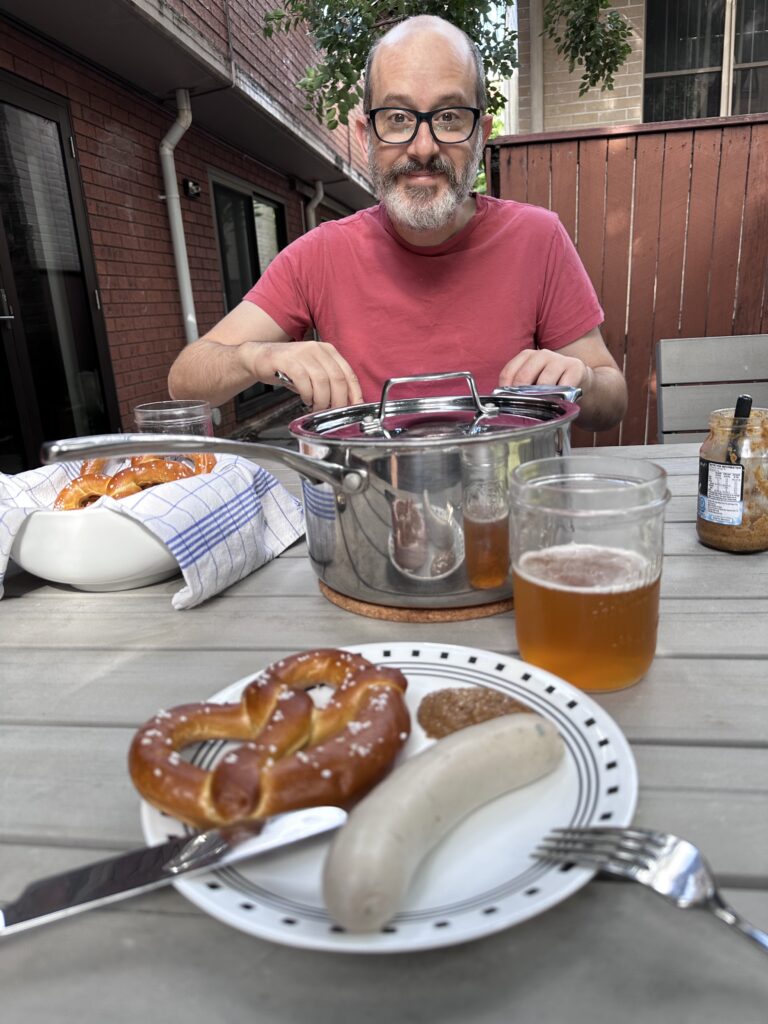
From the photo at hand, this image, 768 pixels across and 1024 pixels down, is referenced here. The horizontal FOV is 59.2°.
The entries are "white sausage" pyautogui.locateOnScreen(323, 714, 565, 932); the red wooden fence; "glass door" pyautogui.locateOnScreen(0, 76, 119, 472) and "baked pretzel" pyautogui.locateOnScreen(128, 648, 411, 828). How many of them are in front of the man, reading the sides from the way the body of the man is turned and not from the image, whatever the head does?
2

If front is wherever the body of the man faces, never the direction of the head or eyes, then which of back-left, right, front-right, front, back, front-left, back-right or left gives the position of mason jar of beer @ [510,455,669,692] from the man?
front

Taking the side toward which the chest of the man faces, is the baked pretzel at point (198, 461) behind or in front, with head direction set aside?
in front

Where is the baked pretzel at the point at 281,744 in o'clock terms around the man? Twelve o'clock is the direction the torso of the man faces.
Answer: The baked pretzel is roughly at 12 o'clock from the man.

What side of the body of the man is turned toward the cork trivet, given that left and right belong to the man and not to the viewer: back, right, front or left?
front

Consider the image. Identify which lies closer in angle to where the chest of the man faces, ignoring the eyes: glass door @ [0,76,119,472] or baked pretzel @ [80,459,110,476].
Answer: the baked pretzel

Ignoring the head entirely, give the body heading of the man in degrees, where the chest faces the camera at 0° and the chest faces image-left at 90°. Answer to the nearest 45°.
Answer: approximately 0°

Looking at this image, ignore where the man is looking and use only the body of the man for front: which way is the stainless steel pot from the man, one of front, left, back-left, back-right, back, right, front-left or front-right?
front

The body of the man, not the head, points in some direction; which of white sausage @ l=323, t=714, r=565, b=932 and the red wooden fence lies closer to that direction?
the white sausage

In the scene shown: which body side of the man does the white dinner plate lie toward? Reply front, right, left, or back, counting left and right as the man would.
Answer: front

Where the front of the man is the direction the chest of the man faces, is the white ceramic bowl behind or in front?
in front

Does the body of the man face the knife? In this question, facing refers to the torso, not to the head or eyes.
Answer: yes
